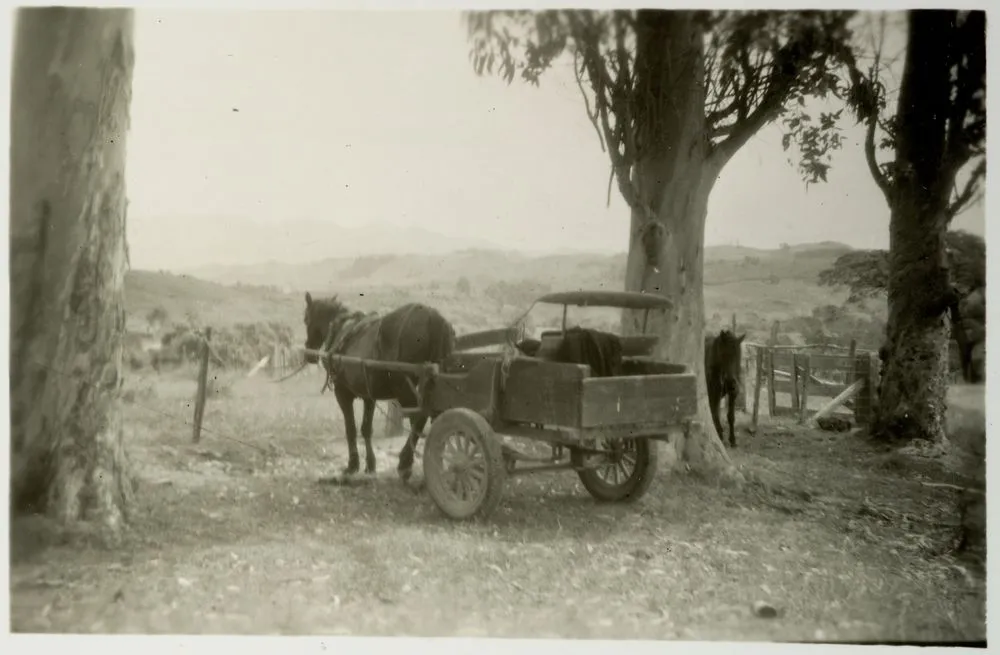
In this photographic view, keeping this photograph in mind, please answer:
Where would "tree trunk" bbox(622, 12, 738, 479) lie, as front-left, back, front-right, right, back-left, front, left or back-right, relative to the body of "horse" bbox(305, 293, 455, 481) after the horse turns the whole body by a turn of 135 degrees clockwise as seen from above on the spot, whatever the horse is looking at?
front

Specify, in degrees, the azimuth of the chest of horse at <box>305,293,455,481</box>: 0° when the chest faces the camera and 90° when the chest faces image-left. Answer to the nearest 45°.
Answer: approximately 135°

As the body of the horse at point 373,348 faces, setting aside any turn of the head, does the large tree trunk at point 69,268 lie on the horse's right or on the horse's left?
on the horse's left

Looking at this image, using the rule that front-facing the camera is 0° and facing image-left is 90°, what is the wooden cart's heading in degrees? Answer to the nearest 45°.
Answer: approximately 135°

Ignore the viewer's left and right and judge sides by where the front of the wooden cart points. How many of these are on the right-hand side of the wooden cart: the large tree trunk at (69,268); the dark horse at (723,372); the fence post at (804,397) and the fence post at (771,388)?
3

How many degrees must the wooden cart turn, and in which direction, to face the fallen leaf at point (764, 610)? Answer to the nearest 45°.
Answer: approximately 180°

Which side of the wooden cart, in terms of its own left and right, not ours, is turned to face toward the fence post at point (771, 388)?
right

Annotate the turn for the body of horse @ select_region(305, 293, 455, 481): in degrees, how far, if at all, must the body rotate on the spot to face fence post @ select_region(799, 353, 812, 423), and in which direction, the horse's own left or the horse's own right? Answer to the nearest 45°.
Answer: approximately 135° to the horse's own right

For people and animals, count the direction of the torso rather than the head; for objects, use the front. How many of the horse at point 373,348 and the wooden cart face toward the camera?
0

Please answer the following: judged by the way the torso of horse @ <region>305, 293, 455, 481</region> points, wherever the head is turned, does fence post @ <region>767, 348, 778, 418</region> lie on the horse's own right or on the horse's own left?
on the horse's own right

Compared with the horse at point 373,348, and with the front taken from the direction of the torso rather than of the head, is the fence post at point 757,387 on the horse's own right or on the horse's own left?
on the horse's own right
